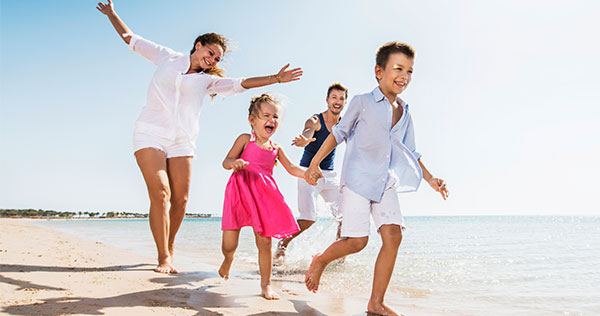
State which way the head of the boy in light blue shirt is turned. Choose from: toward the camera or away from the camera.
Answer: toward the camera

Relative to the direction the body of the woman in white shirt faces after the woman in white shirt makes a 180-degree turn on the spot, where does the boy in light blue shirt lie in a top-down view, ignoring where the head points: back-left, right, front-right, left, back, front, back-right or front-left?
back-right

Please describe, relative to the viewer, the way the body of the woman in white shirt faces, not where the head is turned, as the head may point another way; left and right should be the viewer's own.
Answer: facing the viewer

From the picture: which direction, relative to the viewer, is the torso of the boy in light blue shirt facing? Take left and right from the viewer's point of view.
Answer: facing the viewer and to the right of the viewer
